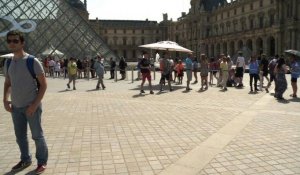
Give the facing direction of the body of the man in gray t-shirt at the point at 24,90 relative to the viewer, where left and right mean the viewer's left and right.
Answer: facing the viewer and to the left of the viewer

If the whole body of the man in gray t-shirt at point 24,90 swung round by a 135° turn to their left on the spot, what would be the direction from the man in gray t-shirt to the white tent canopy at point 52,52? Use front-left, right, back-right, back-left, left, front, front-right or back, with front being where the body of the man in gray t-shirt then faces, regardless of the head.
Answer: left

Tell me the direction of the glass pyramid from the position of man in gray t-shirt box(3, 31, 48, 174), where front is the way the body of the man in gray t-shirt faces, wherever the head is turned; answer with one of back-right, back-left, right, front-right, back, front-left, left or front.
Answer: back-right
